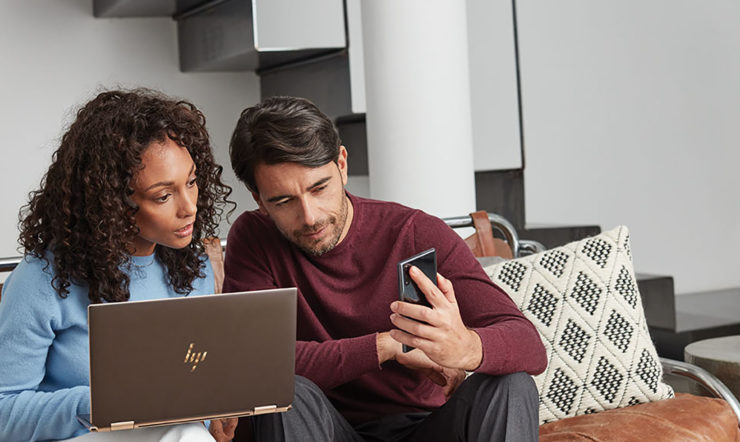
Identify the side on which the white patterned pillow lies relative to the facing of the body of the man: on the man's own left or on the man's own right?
on the man's own left

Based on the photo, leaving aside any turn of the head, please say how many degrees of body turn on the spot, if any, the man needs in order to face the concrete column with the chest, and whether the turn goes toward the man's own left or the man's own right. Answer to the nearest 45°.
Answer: approximately 180°

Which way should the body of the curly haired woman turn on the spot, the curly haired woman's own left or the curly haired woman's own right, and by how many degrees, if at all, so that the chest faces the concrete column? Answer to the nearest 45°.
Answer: approximately 90° to the curly haired woman's own left

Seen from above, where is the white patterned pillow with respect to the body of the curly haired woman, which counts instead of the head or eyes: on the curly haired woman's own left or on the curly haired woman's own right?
on the curly haired woman's own left

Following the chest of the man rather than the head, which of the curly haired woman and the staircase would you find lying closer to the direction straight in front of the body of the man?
the curly haired woman

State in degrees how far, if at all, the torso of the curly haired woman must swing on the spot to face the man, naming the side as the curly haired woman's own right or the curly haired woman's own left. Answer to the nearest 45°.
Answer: approximately 45° to the curly haired woman's own left

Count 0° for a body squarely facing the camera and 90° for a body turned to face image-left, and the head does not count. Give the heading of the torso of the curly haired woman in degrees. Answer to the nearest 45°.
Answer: approximately 315°

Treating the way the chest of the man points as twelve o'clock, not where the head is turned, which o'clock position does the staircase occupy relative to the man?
The staircase is roughly at 6 o'clock from the man.

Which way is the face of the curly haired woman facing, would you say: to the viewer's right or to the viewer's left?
to the viewer's right

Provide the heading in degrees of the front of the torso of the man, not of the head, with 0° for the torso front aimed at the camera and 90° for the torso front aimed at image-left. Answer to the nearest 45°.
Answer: approximately 0°

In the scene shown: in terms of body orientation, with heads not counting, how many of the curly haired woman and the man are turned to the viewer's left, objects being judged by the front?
0
